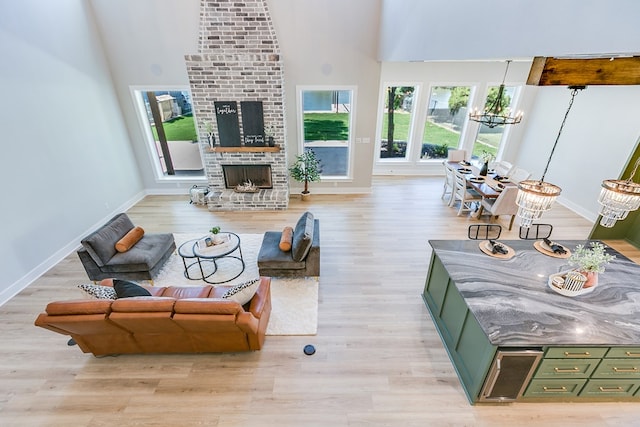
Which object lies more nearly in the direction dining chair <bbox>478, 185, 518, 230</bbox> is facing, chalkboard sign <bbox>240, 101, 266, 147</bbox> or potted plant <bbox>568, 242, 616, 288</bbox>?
the chalkboard sign

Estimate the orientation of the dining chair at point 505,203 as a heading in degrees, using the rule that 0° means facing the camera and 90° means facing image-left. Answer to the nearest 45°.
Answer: approximately 135°

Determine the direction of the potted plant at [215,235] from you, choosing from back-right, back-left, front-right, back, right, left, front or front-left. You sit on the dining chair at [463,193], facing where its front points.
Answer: back

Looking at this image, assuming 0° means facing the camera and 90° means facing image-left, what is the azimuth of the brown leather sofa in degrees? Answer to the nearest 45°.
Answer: approximately 180°

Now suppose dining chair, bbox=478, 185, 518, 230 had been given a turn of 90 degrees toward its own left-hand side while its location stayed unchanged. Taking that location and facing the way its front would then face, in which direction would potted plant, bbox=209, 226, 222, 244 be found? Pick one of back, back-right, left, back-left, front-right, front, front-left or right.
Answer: front

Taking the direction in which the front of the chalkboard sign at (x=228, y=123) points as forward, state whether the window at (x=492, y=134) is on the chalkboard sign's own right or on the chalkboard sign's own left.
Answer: on the chalkboard sign's own left

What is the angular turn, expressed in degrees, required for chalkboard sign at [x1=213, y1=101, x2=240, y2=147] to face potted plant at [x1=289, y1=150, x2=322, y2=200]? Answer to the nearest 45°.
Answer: approximately 90° to its left

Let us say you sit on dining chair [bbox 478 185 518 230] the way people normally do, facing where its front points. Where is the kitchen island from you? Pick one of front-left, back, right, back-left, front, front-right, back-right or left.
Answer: back-left

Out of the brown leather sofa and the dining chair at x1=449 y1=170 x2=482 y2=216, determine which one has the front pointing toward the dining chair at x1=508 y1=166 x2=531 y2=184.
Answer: the dining chair at x1=449 y1=170 x2=482 y2=216

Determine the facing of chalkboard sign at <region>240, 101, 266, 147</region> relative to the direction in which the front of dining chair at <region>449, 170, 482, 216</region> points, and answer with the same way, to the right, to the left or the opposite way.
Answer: to the right

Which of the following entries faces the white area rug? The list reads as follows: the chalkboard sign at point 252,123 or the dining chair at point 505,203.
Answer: the chalkboard sign

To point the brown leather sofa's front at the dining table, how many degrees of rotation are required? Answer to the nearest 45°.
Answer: approximately 90° to its right

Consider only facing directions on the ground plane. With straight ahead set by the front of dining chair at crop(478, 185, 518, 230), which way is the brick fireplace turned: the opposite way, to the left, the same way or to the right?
the opposite way
